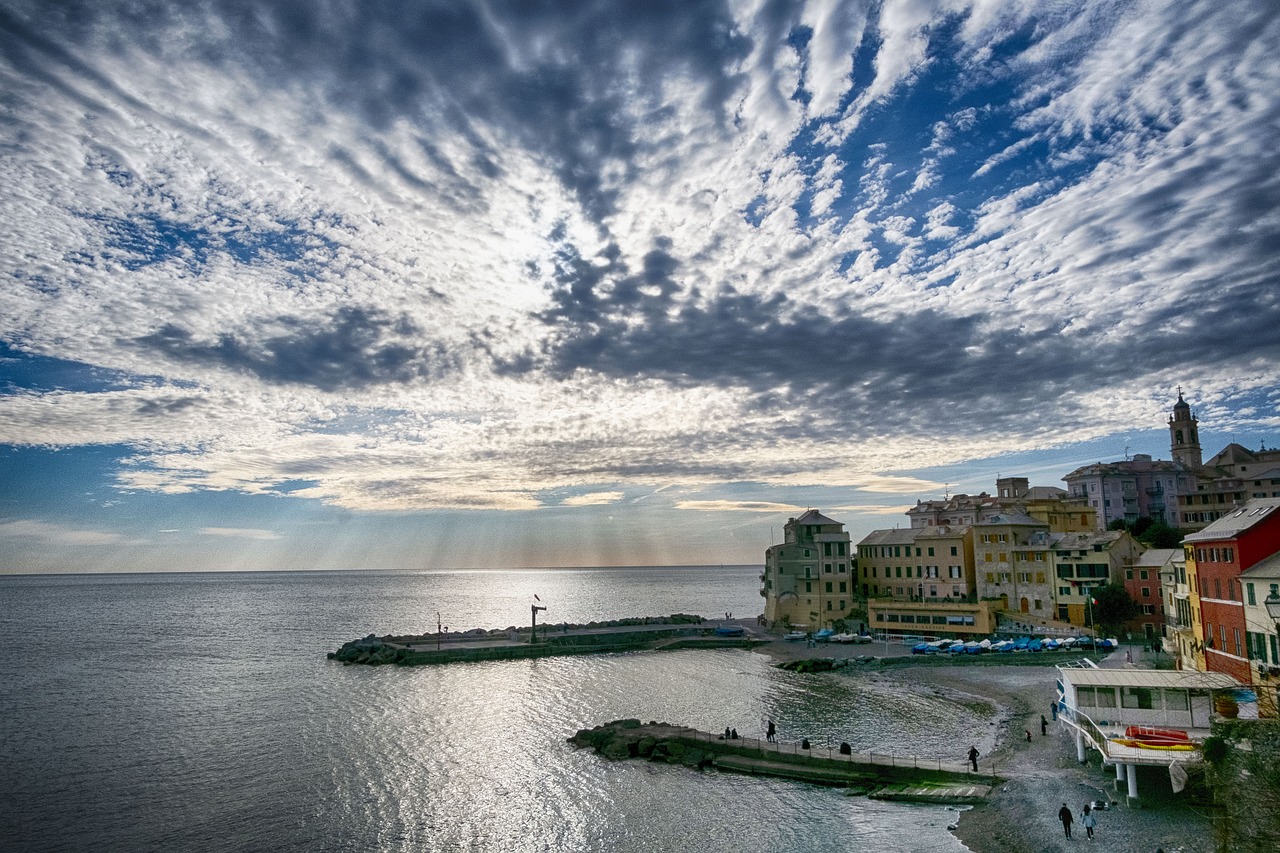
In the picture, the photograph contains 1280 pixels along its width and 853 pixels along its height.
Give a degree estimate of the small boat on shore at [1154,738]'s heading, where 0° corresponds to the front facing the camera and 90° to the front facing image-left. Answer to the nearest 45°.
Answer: approximately 90°

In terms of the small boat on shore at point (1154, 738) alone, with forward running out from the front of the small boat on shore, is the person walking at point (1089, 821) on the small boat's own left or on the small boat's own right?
on the small boat's own left

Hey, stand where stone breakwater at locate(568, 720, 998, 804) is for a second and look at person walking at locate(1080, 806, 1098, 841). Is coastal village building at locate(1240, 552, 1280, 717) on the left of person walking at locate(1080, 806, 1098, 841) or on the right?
left

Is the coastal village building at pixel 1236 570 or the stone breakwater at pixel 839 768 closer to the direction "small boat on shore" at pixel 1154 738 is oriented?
the stone breakwater

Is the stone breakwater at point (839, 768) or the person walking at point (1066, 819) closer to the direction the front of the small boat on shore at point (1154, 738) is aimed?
the stone breakwater

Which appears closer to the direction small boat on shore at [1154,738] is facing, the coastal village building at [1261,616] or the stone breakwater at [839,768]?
the stone breakwater

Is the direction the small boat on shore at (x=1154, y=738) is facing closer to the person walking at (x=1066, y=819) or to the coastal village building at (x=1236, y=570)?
the person walking
